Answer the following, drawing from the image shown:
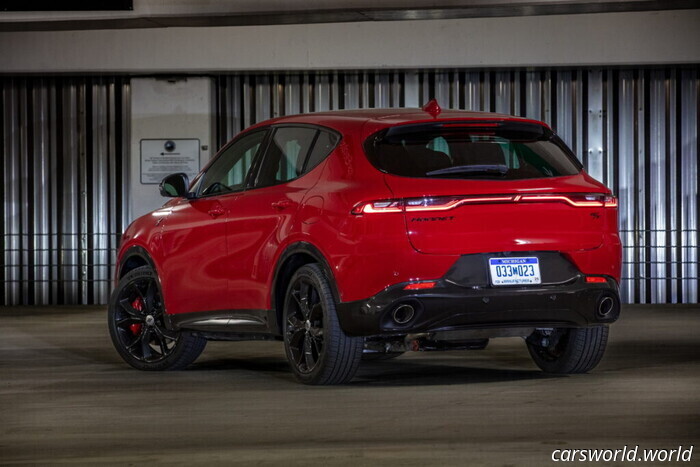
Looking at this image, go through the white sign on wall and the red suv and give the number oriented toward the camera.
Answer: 1

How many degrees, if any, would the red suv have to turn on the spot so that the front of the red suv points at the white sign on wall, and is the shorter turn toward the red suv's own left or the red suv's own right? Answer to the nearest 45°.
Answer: approximately 45° to the red suv's own right

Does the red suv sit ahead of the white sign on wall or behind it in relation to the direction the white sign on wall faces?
ahead

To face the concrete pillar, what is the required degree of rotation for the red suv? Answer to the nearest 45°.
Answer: approximately 45° to its right

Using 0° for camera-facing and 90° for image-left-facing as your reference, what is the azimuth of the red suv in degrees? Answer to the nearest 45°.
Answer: approximately 135°

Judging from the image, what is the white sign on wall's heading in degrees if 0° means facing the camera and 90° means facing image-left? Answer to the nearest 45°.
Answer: approximately 0°
